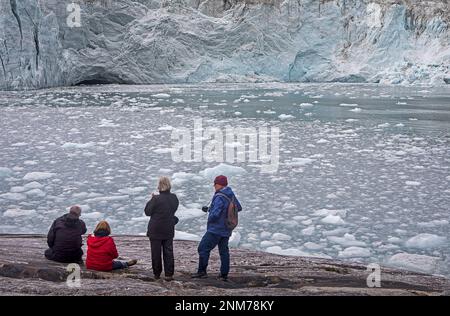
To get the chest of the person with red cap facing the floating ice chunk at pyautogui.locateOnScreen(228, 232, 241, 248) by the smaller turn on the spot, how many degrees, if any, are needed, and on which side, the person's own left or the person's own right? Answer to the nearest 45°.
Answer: approximately 90° to the person's own right

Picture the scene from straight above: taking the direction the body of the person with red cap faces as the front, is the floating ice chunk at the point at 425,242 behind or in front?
behind

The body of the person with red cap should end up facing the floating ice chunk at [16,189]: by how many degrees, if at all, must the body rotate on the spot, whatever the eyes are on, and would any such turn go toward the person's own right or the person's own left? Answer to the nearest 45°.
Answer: approximately 45° to the person's own right

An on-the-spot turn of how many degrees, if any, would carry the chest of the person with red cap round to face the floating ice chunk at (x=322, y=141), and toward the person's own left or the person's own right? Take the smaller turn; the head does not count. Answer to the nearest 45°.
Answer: approximately 90° to the person's own right

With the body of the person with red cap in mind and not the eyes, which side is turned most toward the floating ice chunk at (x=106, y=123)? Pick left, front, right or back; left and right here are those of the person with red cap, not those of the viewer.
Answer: front

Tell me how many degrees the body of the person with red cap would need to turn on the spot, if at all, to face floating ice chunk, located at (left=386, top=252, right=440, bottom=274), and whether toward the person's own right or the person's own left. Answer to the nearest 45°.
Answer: approximately 135° to the person's own right

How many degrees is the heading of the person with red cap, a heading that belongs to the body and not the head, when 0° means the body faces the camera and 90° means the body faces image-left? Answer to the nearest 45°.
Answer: approximately 90°

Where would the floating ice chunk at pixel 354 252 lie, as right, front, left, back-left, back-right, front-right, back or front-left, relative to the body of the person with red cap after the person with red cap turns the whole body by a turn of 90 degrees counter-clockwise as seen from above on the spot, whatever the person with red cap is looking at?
back-left

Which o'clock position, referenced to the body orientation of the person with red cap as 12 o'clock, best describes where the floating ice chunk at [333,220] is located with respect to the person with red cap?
The floating ice chunk is roughly at 4 o'clock from the person with red cap.
